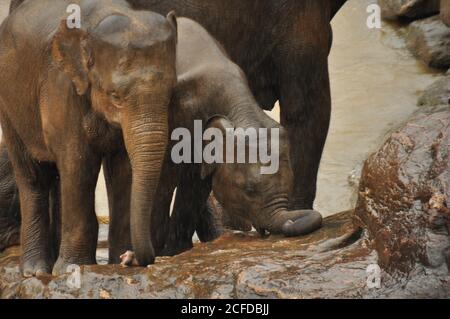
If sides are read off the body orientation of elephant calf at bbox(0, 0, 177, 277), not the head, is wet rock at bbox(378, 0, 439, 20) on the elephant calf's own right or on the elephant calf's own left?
on the elephant calf's own left

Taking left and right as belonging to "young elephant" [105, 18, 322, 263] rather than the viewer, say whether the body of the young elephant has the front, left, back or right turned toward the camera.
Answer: right

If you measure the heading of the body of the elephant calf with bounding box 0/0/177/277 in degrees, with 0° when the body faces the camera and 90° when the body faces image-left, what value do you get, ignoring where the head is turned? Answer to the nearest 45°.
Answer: approximately 315°

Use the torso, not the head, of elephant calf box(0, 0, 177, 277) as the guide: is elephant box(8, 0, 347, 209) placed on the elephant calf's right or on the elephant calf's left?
on the elephant calf's left
